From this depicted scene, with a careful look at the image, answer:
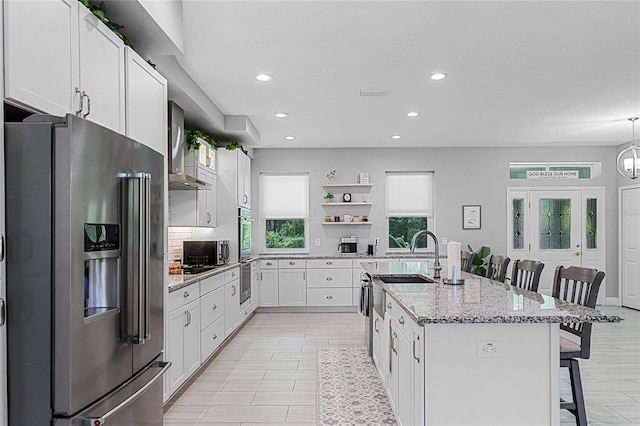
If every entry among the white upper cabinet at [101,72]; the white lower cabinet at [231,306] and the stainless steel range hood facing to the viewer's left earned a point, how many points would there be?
0

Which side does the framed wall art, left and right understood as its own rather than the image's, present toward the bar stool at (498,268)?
front

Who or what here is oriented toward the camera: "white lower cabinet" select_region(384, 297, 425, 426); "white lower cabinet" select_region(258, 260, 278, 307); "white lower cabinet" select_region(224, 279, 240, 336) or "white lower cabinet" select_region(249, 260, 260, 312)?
"white lower cabinet" select_region(258, 260, 278, 307)

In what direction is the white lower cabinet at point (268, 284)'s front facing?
toward the camera

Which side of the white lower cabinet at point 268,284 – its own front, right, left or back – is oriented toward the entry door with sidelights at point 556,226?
left

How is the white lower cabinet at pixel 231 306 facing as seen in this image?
to the viewer's right

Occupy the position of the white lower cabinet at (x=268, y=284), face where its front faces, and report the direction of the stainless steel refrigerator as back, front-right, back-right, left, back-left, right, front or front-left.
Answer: front

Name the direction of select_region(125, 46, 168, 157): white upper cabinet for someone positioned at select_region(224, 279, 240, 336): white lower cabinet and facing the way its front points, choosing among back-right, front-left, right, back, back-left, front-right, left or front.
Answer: right

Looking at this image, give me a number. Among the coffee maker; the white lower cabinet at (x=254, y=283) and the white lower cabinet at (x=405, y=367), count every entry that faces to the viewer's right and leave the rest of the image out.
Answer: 1

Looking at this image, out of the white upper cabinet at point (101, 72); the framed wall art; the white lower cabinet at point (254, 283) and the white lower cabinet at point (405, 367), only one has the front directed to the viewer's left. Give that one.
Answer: the white lower cabinet at point (405, 367)
